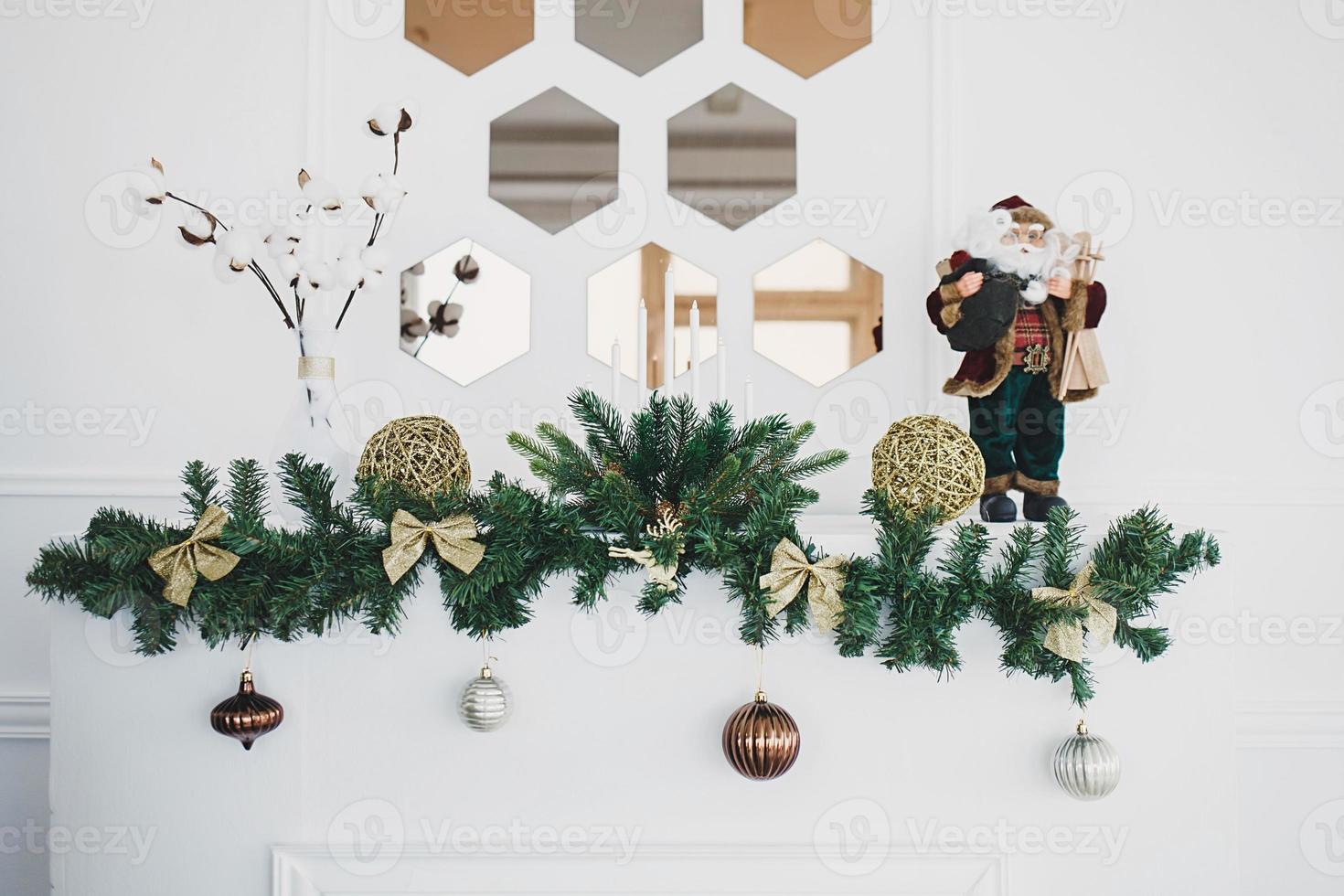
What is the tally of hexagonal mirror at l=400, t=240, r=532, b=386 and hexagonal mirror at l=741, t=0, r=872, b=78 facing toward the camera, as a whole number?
2

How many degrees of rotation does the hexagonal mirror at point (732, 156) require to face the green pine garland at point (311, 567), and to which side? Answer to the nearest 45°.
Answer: approximately 45° to its right

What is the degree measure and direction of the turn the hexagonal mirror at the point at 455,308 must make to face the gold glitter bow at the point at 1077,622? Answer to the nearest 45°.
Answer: approximately 45° to its left

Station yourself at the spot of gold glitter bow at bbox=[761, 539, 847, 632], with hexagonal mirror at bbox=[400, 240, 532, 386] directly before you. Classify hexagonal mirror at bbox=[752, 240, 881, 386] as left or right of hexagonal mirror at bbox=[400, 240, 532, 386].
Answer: right

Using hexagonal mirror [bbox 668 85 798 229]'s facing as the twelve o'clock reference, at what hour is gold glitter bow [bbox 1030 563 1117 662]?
The gold glitter bow is roughly at 11 o'clock from the hexagonal mirror.
